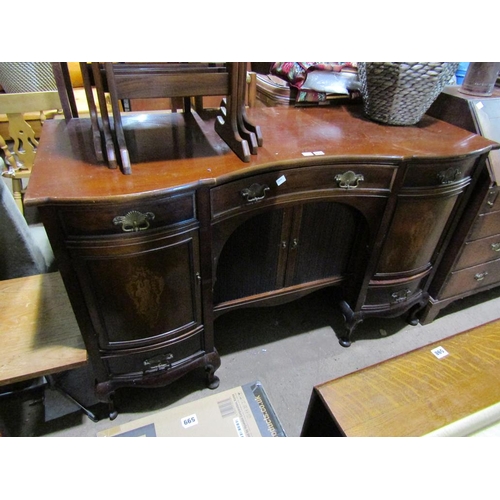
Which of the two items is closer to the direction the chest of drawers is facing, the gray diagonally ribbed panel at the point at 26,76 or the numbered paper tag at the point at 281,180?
the numbered paper tag

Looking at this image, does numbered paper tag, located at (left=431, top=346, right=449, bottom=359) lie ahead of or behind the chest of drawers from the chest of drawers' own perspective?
ahead

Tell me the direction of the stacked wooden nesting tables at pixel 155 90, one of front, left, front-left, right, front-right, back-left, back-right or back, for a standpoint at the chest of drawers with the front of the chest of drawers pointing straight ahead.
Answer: right
